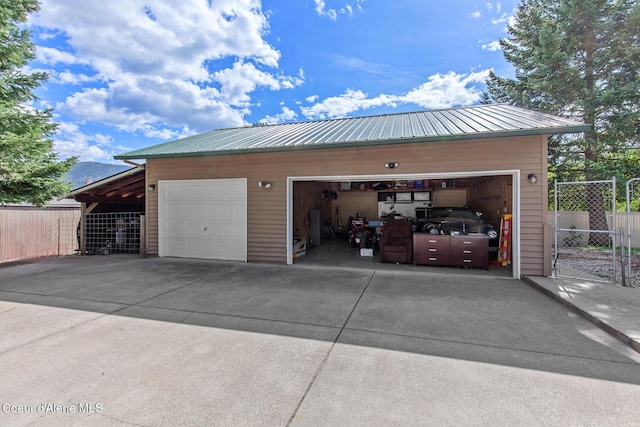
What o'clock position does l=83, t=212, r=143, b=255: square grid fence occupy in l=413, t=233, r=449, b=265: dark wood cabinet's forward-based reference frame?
The square grid fence is roughly at 3 o'clock from the dark wood cabinet.

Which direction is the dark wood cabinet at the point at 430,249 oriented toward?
toward the camera

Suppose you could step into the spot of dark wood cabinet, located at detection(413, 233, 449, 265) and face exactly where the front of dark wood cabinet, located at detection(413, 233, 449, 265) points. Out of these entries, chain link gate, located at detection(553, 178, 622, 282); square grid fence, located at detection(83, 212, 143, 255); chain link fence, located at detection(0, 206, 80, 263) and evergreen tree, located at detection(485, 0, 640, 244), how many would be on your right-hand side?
2

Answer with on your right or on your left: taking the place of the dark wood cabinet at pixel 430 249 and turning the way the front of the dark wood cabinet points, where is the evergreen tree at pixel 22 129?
on your right

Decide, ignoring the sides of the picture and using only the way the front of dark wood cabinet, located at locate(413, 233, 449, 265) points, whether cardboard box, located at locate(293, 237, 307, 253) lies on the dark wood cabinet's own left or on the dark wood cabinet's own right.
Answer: on the dark wood cabinet's own right

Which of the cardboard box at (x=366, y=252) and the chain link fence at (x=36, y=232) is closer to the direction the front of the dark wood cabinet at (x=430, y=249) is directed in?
the chain link fence

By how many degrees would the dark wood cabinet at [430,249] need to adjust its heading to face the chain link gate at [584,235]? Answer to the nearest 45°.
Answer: approximately 135° to its left

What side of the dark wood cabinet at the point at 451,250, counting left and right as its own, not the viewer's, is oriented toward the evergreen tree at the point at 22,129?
right

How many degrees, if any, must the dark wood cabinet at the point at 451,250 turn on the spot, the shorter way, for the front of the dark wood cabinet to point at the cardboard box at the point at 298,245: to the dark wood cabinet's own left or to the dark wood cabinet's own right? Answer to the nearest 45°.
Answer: approximately 90° to the dark wood cabinet's own right

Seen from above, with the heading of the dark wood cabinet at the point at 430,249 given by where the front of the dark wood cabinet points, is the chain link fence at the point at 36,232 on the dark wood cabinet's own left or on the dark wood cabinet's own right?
on the dark wood cabinet's own right
